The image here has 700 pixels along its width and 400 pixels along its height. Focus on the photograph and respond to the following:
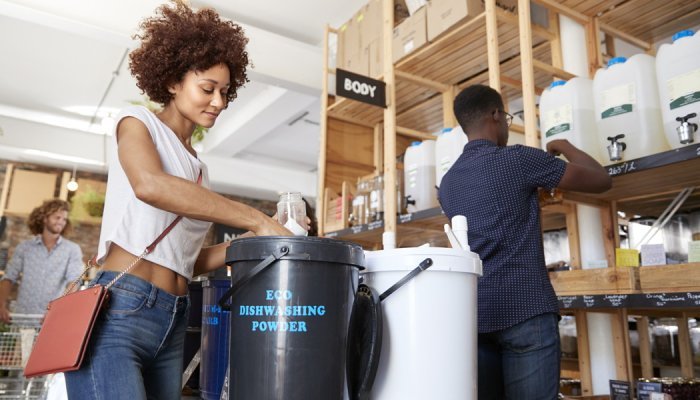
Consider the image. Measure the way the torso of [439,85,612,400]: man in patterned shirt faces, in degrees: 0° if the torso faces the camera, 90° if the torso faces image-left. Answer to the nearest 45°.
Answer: approximately 225°

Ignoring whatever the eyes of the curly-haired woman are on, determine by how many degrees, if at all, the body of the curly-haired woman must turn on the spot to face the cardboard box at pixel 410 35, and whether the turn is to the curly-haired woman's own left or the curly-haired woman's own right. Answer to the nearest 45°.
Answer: approximately 90° to the curly-haired woman's own left

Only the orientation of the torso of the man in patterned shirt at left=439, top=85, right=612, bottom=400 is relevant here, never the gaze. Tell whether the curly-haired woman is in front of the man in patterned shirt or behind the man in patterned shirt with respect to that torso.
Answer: behind

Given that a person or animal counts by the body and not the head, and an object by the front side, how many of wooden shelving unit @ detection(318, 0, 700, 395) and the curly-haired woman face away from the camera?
0

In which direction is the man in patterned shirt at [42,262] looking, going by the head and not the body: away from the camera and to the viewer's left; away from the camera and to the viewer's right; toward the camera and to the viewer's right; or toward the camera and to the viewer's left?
toward the camera and to the viewer's right

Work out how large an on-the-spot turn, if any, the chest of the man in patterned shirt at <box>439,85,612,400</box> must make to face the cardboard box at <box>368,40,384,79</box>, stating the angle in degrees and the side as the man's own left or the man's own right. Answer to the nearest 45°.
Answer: approximately 90° to the man's own left

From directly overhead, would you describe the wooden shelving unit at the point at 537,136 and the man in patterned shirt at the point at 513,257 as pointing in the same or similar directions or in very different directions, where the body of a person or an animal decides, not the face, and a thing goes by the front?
very different directions

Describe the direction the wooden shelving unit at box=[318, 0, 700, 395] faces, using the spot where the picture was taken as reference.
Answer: facing the viewer and to the left of the viewer

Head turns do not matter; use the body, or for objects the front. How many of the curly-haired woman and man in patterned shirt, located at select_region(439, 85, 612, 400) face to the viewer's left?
0

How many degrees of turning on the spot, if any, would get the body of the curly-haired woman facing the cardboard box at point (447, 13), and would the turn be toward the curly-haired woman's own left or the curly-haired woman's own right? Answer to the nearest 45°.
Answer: approximately 90° to the curly-haired woman's own left

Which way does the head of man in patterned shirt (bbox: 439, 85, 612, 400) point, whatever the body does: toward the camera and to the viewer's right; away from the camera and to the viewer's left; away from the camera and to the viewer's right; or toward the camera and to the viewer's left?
away from the camera and to the viewer's right
